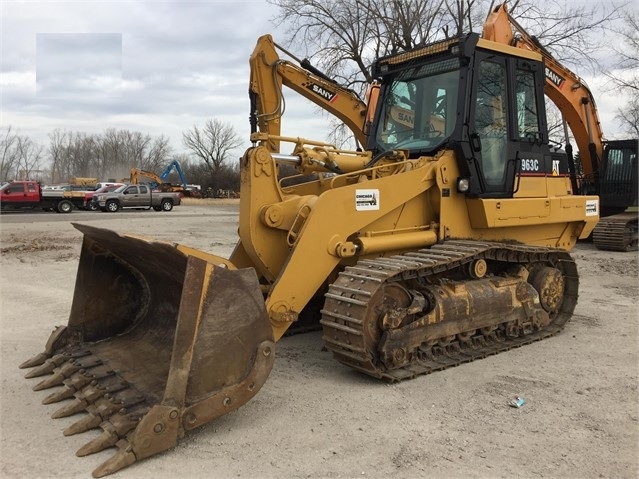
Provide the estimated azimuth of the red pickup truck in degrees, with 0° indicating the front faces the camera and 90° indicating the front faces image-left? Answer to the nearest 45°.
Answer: approximately 90°

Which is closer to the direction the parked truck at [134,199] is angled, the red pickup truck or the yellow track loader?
the red pickup truck

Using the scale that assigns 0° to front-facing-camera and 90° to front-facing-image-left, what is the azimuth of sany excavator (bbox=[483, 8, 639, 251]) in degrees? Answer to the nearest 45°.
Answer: approximately 45°

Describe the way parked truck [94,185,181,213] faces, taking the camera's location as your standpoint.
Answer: facing to the left of the viewer

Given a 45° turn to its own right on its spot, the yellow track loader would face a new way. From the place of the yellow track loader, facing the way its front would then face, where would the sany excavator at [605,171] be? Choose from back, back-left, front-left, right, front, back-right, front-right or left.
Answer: back-right

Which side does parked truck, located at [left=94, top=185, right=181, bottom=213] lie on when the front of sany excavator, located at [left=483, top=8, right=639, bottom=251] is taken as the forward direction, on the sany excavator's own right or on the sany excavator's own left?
on the sany excavator's own right

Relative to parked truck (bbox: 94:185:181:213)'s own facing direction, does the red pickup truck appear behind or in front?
in front

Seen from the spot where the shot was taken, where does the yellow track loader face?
facing the viewer and to the left of the viewer

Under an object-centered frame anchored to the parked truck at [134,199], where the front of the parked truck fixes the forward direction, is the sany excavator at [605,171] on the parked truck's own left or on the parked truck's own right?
on the parked truck's own left

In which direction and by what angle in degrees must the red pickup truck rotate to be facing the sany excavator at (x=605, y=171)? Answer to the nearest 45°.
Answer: approximately 135° to its left
